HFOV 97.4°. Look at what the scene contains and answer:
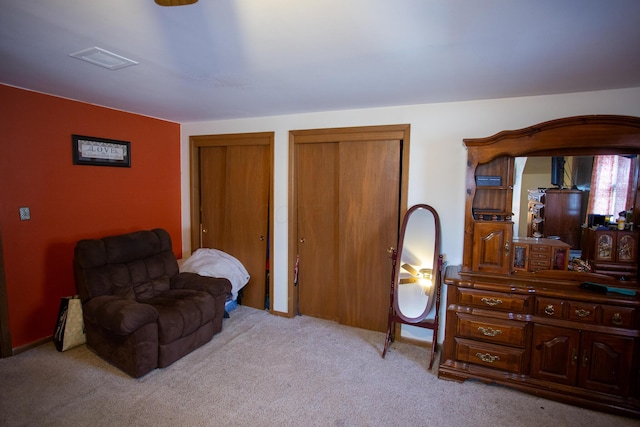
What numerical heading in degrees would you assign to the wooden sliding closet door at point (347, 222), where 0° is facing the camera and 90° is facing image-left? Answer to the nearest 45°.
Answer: approximately 45°

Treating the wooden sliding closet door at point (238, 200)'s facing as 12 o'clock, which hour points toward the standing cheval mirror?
The standing cheval mirror is roughly at 9 o'clock from the wooden sliding closet door.

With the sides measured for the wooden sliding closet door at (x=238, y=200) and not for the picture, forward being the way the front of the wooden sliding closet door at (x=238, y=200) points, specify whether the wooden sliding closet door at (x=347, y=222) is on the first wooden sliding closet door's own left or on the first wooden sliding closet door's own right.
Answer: on the first wooden sliding closet door's own left

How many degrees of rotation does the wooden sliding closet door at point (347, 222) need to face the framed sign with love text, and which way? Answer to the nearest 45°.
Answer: approximately 45° to its right

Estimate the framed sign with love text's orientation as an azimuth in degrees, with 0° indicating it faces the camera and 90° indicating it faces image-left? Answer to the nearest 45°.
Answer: approximately 315°

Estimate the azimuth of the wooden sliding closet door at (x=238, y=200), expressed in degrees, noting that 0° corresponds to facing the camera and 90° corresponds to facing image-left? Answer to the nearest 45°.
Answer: approximately 45°

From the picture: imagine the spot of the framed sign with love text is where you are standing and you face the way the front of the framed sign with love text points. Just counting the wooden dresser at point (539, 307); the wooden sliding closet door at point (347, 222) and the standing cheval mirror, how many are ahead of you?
3

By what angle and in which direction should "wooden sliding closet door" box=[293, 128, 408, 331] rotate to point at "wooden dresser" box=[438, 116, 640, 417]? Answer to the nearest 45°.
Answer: approximately 90° to its left

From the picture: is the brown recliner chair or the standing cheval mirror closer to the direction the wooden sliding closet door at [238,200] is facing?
the brown recliner chair
